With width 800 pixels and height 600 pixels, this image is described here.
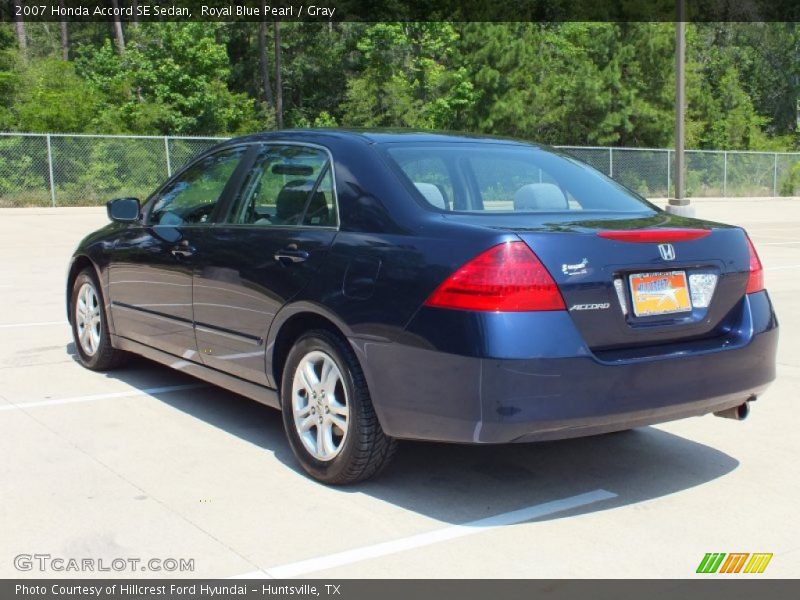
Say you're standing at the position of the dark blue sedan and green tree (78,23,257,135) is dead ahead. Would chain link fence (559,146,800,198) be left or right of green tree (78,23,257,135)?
right

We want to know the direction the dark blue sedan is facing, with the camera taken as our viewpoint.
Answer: facing away from the viewer and to the left of the viewer

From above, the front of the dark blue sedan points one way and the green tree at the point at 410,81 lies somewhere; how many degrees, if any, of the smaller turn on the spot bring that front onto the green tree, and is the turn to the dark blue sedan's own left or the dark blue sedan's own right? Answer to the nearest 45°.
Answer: approximately 45° to the dark blue sedan's own right

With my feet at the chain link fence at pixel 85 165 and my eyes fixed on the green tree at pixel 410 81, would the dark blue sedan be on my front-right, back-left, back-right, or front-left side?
back-right

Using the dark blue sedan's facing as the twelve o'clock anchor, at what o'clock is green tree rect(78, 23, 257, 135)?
The green tree is roughly at 1 o'clock from the dark blue sedan.

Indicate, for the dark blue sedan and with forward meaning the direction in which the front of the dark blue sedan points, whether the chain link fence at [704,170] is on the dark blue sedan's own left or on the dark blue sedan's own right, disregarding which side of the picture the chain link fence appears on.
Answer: on the dark blue sedan's own right

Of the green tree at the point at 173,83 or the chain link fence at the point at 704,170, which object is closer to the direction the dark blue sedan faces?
the green tree
